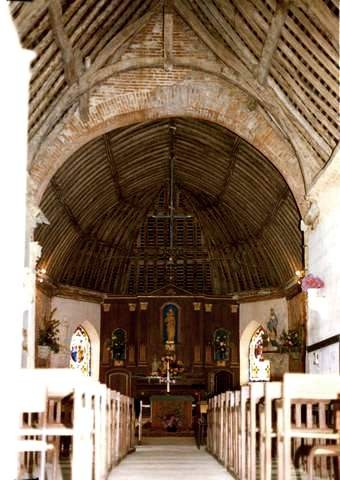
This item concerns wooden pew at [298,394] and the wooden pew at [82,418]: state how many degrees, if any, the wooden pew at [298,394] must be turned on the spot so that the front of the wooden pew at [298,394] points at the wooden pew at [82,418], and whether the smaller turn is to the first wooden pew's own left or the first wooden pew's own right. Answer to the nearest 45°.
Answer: approximately 90° to the first wooden pew's own left

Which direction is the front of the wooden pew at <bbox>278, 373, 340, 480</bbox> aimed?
away from the camera

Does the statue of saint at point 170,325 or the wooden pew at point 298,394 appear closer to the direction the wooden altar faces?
the wooden pew

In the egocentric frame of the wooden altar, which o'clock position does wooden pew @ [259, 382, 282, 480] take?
The wooden pew is roughly at 12 o'clock from the wooden altar.

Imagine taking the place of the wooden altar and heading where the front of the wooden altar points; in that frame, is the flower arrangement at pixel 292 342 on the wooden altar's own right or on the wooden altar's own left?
on the wooden altar's own left

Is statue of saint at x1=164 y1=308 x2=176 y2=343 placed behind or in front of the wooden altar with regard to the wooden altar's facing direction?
behind

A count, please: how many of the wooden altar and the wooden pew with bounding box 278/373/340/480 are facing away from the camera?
1

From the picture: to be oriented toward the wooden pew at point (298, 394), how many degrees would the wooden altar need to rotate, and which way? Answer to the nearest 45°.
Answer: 0° — it already faces it

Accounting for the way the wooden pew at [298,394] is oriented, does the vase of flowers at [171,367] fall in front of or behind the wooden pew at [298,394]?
in front

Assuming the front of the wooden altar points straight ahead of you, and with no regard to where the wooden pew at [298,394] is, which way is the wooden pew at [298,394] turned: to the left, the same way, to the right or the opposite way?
the opposite way

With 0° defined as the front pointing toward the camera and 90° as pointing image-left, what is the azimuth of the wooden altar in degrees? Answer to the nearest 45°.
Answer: approximately 0°

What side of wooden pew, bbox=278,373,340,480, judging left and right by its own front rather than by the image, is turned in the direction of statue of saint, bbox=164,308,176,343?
front
